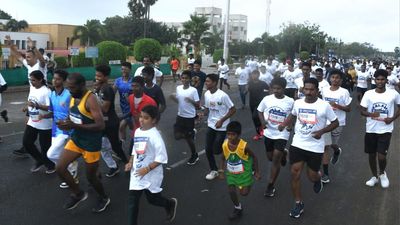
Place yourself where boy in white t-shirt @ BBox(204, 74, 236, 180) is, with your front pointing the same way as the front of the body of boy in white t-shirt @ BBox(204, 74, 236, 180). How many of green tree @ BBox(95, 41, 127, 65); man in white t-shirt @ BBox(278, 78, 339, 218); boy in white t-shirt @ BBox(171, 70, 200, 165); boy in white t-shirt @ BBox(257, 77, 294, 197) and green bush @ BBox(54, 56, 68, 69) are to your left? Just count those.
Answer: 2

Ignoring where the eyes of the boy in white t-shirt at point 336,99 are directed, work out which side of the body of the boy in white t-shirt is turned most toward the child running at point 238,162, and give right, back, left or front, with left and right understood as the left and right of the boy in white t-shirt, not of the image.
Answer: front

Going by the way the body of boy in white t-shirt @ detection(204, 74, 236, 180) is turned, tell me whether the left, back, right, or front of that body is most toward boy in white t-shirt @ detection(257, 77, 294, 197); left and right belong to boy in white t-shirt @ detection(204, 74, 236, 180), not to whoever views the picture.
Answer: left

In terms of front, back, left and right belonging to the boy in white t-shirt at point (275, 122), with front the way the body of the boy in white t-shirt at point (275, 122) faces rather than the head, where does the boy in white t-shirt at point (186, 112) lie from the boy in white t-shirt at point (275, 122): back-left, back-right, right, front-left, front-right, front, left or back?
back-right

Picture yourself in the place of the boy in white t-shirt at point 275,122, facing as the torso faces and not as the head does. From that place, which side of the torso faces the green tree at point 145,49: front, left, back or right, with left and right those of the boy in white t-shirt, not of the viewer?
back

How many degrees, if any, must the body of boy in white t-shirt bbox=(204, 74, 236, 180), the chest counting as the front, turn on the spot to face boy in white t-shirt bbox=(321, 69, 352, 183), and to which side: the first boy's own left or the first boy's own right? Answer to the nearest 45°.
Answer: approximately 135° to the first boy's own left

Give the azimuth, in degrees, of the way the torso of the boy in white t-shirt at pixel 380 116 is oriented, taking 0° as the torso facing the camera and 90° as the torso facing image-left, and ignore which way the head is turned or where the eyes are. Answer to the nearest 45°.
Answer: approximately 0°

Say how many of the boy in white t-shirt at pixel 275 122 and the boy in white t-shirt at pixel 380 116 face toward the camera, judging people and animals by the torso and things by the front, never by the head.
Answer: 2

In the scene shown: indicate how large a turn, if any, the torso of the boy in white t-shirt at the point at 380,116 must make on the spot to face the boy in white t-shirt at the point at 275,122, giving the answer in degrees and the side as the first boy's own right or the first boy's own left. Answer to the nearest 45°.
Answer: approximately 45° to the first boy's own right

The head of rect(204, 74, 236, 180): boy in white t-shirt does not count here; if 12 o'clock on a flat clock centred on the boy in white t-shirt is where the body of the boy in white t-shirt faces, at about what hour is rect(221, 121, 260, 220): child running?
The child running is roughly at 10 o'clock from the boy in white t-shirt.

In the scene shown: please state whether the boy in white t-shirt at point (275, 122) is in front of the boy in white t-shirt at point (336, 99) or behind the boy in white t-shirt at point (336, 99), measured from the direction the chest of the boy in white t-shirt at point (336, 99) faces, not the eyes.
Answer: in front

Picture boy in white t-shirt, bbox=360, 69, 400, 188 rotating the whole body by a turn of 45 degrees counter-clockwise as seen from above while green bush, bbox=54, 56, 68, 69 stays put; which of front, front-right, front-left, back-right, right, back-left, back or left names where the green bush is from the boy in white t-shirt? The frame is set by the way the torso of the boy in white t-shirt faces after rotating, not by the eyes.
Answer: back
